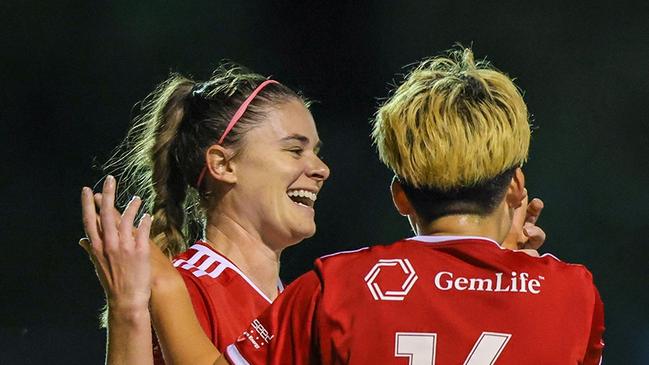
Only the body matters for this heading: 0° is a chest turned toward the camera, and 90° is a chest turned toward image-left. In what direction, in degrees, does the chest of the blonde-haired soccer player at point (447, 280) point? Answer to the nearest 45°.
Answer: approximately 180°

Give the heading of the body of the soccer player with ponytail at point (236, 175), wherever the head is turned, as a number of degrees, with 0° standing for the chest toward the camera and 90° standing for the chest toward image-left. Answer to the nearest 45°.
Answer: approximately 270°

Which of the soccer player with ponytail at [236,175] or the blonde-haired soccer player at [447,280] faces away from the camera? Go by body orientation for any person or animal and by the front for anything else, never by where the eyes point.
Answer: the blonde-haired soccer player

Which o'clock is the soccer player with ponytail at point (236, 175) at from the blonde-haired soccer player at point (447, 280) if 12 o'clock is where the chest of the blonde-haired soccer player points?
The soccer player with ponytail is roughly at 11 o'clock from the blonde-haired soccer player.
